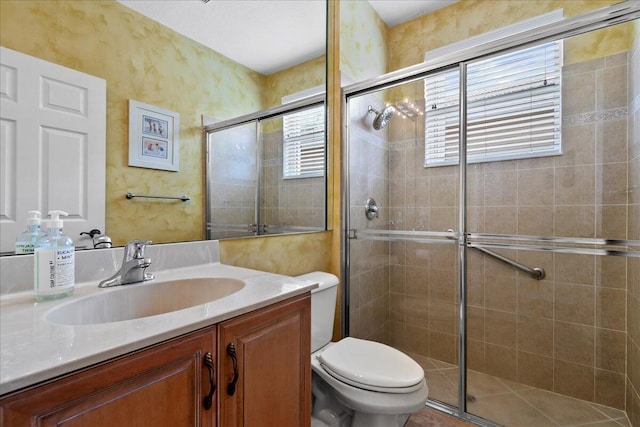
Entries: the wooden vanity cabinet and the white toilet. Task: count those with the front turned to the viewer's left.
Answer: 0

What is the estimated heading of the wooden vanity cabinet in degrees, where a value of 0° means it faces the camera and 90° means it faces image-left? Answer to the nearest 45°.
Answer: approximately 315°

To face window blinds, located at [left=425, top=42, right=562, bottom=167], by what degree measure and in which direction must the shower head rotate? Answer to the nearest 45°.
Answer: approximately 45° to its left

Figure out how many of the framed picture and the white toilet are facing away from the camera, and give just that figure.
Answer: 0

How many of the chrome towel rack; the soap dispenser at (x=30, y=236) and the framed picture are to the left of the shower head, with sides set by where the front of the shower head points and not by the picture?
0

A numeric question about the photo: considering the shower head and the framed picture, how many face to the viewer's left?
0

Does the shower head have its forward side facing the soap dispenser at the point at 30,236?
no

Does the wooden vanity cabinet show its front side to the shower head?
no

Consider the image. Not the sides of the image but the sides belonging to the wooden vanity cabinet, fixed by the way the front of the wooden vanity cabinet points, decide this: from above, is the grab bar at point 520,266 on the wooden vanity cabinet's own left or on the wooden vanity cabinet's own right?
on the wooden vanity cabinet's own left

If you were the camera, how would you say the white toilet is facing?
facing the viewer and to the right of the viewer

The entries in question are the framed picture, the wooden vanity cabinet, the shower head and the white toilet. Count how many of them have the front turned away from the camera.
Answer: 0

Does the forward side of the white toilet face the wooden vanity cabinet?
no

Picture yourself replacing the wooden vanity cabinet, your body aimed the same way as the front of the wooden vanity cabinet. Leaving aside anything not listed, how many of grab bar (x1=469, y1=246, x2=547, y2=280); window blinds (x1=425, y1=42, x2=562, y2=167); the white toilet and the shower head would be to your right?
0

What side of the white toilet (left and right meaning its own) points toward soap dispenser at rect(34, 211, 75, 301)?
right

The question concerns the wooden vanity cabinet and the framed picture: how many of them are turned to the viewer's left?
0

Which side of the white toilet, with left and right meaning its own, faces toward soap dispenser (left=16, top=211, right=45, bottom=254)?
right
